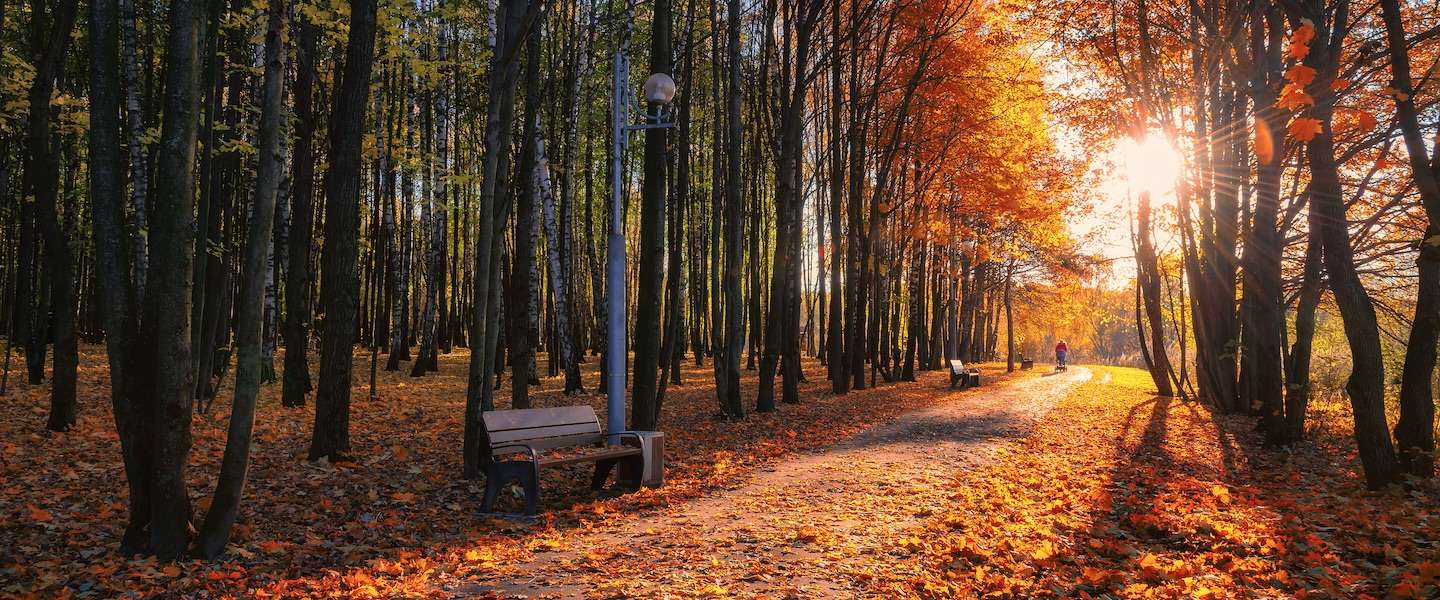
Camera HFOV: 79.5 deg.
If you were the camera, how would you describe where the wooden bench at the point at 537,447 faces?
facing the viewer and to the right of the viewer

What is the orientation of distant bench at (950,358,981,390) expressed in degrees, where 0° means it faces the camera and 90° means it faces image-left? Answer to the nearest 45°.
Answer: approximately 315°

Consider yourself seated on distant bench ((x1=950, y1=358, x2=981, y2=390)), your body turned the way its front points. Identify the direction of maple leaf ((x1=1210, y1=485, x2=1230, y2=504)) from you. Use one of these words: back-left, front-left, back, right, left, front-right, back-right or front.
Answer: front-right

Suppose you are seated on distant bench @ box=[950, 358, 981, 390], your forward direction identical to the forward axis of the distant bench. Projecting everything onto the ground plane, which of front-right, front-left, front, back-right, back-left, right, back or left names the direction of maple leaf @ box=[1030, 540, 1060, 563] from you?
front-right

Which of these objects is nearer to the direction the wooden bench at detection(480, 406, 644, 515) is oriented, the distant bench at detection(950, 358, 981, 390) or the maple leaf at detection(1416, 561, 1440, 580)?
the maple leaf

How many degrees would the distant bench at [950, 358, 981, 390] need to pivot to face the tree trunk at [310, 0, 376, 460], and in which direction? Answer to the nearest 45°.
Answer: approximately 45° to its right

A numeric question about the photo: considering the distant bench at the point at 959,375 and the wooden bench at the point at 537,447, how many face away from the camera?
0

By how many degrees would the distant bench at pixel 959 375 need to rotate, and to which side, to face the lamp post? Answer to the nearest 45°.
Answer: approximately 45° to its right

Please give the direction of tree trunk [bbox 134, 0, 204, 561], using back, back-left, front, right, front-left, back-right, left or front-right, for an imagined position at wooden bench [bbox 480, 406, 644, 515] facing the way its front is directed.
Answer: right

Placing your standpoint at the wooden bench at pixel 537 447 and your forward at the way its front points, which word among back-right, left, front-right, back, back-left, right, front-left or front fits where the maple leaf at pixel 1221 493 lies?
front-left

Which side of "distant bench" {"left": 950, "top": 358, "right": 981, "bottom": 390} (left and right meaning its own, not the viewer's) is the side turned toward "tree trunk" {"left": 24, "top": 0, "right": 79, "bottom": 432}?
right
